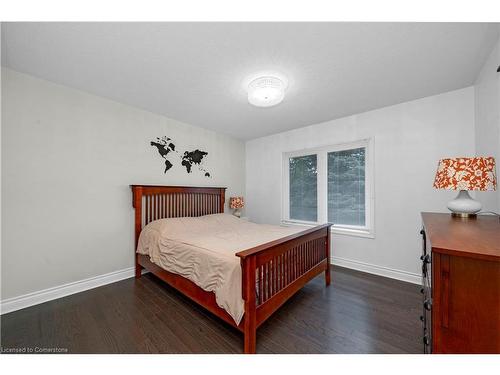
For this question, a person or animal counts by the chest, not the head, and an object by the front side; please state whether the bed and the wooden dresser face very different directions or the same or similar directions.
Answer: very different directions

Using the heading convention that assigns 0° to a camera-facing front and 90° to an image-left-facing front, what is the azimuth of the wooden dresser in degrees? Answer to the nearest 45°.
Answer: approximately 90°

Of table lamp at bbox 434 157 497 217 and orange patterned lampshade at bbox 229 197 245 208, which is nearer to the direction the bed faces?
the table lamp

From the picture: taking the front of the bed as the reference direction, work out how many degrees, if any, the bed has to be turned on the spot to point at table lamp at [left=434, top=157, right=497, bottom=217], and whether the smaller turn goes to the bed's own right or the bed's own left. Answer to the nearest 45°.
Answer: approximately 45° to the bed's own left

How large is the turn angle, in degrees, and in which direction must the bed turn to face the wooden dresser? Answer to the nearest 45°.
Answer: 0° — it already faces it

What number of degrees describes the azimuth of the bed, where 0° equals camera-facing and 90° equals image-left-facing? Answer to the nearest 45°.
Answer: approximately 315°
